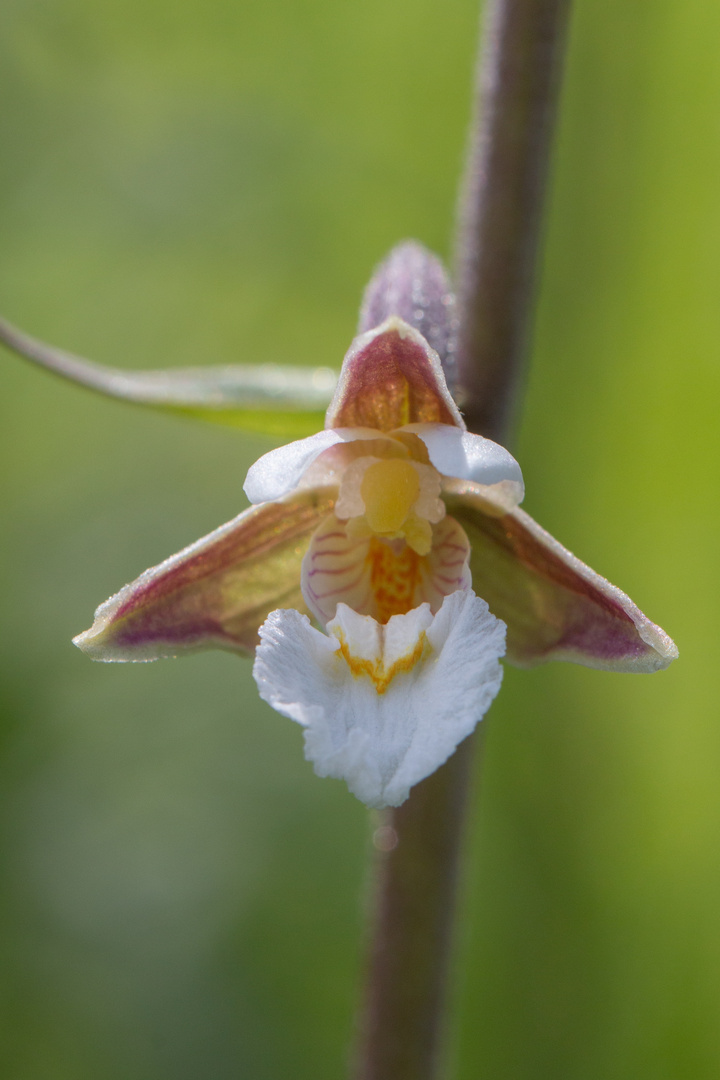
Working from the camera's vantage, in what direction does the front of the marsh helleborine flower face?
facing the viewer
